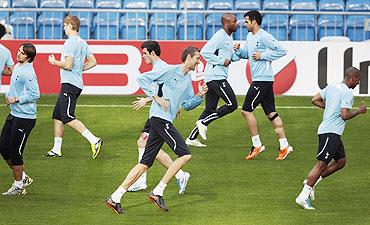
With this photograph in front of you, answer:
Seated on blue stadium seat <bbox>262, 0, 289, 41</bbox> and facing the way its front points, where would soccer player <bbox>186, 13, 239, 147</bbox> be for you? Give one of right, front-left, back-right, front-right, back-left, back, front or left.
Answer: front

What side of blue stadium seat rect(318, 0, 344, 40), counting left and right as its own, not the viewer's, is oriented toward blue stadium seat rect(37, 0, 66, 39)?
right

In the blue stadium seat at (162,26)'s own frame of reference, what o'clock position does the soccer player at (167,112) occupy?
The soccer player is roughly at 12 o'clock from the blue stadium seat.

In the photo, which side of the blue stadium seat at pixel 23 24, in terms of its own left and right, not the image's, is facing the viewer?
front

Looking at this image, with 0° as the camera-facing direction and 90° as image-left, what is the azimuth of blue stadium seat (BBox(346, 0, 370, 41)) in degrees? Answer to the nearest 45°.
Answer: approximately 0°

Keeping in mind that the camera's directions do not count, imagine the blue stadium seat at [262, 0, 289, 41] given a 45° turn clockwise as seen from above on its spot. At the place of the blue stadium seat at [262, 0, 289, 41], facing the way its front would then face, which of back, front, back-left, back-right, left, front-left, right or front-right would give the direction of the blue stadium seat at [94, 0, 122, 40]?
front-right

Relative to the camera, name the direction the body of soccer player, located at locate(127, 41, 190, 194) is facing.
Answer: to the viewer's left

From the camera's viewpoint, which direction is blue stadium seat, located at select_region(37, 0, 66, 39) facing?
toward the camera

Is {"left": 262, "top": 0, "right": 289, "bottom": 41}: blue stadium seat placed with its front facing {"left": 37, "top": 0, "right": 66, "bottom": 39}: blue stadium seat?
no

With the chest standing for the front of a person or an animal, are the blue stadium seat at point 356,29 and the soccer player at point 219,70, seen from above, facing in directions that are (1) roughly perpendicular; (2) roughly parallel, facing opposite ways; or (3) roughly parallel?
roughly perpendicular

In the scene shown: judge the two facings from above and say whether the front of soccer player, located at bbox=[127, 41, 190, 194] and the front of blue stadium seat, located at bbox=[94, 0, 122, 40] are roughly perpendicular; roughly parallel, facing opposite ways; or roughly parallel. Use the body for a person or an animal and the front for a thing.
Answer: roughly perpendicular

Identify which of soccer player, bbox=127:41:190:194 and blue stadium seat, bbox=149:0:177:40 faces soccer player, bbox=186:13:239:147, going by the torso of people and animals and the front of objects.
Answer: the blue stadium seat

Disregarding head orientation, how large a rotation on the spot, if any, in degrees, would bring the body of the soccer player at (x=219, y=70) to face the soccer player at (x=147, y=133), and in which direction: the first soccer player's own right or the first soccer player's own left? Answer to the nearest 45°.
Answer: approximately 90° to the first soccer player's own right

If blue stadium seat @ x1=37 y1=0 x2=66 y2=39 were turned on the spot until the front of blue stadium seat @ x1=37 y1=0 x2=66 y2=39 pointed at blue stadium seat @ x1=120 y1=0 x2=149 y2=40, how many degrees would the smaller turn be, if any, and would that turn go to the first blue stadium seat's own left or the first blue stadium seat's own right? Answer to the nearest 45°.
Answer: approximately 90° to the first blue stadium seat's own left

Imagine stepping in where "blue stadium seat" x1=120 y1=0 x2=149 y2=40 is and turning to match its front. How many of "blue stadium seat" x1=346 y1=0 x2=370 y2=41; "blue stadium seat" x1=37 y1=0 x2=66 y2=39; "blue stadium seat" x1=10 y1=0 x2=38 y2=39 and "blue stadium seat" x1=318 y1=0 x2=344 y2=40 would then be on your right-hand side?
2

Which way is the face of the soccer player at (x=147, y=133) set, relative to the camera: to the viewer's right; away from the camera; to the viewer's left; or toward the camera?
to the viewer's left

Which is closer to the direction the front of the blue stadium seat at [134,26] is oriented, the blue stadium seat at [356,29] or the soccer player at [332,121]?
the soccer player
